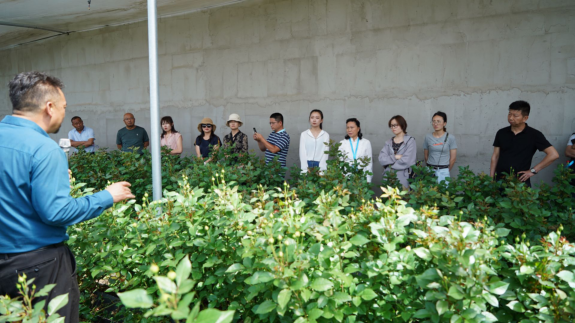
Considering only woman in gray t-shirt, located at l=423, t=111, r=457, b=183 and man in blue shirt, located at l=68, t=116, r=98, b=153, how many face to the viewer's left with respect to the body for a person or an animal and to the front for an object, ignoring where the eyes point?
0

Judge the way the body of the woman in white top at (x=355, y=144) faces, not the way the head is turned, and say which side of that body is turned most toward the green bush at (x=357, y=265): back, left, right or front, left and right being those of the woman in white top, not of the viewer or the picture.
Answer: front

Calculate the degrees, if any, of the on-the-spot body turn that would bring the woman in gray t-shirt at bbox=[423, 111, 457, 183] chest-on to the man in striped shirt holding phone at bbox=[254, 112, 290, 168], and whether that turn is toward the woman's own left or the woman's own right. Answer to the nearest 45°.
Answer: approximately 90° to the woman's own right

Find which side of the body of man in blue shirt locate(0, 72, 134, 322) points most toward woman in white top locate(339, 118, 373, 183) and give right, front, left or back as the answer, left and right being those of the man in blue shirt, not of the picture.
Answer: front

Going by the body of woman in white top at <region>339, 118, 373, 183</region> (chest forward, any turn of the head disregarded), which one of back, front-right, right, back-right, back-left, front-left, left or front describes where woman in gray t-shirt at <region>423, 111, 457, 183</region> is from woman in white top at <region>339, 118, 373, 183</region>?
left

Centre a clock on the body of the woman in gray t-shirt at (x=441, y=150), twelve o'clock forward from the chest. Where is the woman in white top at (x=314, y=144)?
the woman in white top at (x=314, y=144) is roughly at 3 o'clock from the woman in gray t-shirt at (x=441, y=150).

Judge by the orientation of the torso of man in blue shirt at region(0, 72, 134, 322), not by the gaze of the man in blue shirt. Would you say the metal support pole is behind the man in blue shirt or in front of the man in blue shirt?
in front

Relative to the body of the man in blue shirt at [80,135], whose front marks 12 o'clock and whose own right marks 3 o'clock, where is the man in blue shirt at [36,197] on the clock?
the man in blue shirt at [36,197] is roughly at 12 o'clock from the man in blue shirt at [80,135].

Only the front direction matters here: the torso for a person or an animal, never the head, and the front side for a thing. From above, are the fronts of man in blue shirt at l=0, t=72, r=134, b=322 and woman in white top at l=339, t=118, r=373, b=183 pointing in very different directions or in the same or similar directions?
very different directions

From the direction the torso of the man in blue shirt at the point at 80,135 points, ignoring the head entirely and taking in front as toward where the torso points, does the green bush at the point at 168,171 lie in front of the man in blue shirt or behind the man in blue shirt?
in front

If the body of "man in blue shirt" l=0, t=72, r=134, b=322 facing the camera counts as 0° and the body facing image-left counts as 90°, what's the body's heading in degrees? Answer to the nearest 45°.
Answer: approximately 225°

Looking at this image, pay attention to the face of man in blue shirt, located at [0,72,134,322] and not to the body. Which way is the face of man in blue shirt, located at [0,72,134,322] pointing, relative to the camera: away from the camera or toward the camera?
away from the camera
